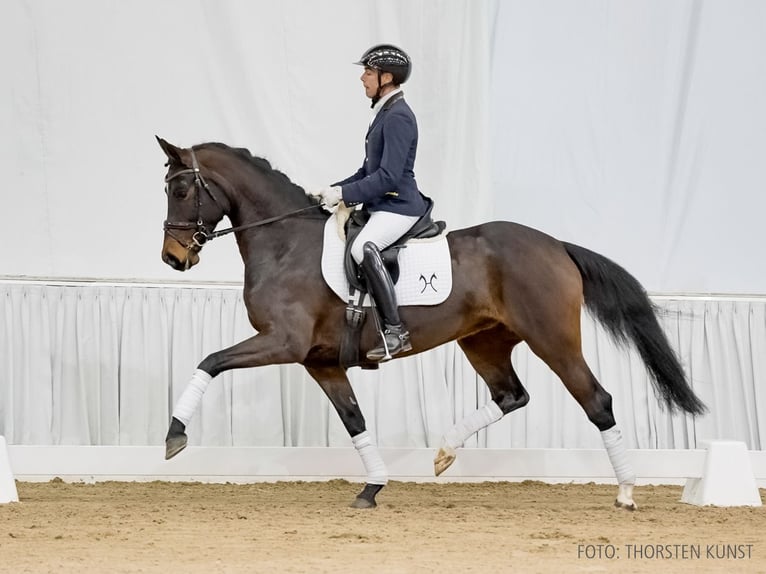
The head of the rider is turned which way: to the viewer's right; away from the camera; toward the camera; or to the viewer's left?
to the viewer's left

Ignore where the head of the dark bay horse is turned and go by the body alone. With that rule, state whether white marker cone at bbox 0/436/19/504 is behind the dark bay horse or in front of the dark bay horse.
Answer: in front

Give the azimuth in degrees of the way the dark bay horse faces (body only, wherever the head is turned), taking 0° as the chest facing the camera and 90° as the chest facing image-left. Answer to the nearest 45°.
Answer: approximately 90°

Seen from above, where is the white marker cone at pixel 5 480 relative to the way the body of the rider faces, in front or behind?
in front

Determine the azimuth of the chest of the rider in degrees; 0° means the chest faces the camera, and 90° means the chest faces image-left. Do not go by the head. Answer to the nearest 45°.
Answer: approximately 90°
